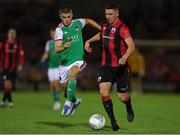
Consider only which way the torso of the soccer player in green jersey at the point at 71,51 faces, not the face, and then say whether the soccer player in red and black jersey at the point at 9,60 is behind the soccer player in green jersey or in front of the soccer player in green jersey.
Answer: behind

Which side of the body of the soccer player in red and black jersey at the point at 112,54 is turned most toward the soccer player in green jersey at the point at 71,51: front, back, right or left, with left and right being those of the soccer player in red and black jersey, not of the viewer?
right

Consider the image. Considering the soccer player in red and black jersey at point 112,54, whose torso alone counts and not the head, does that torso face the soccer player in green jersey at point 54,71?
no

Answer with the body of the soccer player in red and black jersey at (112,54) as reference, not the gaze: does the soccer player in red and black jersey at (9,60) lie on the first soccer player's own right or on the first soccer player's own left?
on the first soccer player's own right

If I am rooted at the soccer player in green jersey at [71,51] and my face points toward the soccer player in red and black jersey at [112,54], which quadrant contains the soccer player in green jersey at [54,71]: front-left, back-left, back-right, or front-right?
back-left

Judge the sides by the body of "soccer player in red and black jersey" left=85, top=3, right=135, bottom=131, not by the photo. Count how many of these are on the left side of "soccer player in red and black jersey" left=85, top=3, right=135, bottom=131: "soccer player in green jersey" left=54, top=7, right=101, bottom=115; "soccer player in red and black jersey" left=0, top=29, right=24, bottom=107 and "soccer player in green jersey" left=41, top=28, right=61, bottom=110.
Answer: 0

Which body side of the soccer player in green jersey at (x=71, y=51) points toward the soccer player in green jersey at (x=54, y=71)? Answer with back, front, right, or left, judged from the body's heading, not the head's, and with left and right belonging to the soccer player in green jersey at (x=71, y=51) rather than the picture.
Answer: back

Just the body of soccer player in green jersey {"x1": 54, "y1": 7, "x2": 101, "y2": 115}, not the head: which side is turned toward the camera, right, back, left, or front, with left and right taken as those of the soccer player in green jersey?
front

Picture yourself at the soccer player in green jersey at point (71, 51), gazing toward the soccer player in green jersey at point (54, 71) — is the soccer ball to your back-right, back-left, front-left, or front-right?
back-right

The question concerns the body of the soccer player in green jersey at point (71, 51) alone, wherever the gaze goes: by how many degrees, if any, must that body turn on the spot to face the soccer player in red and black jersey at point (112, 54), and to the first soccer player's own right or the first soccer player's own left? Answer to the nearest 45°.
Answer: approximately 45° to the first soccer player's own left
